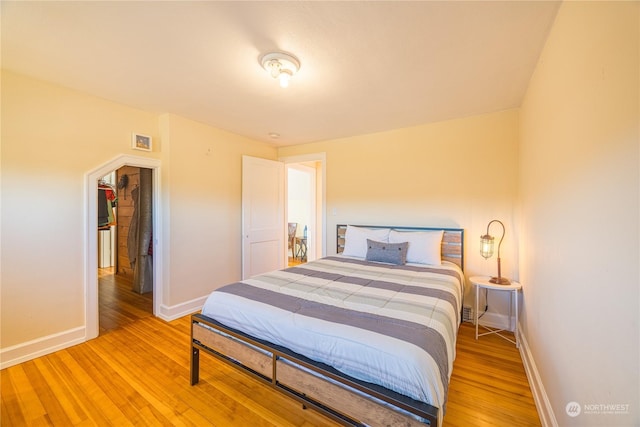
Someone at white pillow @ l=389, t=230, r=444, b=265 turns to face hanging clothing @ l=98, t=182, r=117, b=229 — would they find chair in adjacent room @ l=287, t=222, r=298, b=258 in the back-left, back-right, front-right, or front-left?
front-right

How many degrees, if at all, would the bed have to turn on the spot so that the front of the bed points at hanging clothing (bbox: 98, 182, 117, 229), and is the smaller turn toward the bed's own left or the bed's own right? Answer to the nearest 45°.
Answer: approximately 90° to the bed's own right

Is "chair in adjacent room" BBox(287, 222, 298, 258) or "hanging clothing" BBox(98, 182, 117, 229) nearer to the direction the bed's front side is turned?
the hanging clothing

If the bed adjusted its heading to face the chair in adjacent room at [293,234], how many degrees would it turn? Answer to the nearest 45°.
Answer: approximately 135° to its right

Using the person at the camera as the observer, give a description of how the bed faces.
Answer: facing the viewer and to the left of the viewer

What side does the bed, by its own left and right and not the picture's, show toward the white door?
right
